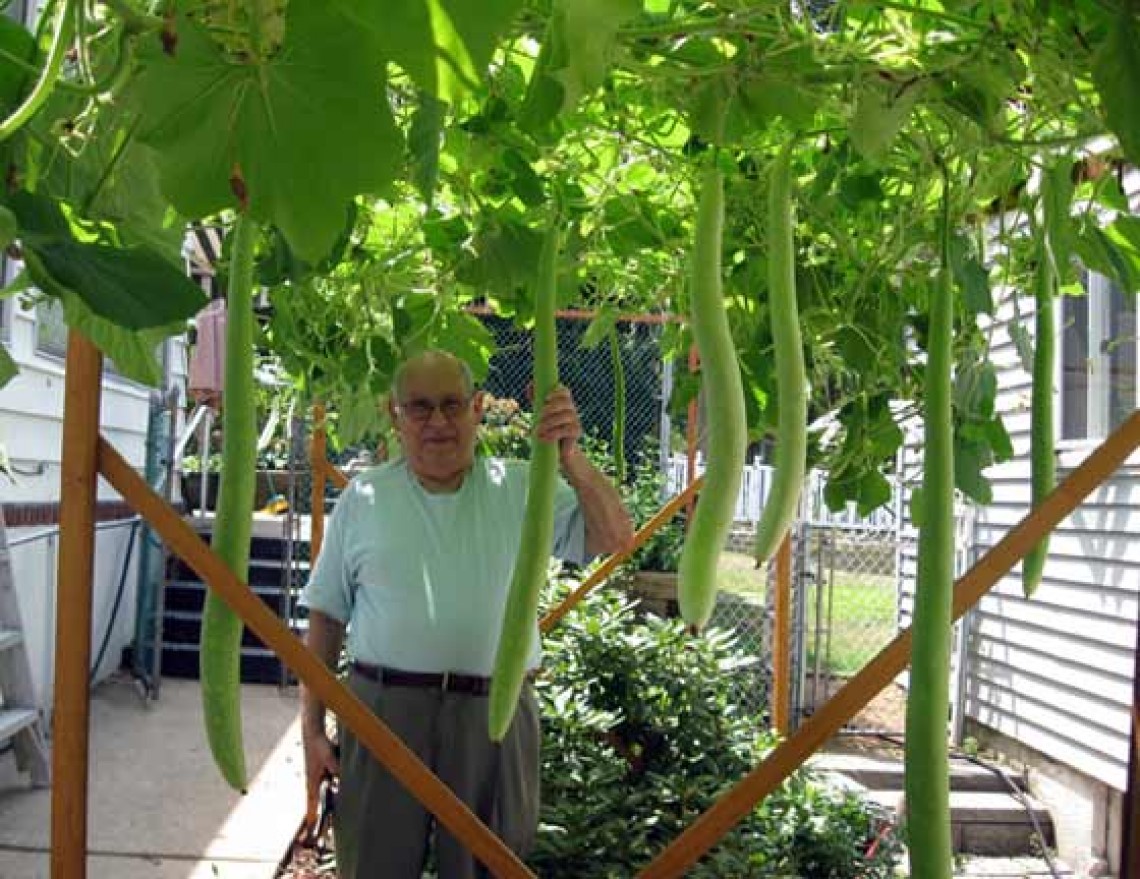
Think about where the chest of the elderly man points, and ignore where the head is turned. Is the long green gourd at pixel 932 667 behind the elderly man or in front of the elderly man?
in front

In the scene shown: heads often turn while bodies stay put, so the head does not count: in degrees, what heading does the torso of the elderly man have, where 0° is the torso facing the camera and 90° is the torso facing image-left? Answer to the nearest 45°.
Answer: approximately 0°

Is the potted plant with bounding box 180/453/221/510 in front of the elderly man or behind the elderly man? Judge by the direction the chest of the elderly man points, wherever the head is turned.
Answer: behind

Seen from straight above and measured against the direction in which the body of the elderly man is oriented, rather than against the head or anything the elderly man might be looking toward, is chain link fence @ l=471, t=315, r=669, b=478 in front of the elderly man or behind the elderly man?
behind

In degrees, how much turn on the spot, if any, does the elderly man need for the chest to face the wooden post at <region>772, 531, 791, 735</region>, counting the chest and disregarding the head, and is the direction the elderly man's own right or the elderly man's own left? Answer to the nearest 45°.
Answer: approximately 135° to the elderly man's own left

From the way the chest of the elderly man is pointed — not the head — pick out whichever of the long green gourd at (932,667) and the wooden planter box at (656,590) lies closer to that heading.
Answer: the long green gourd

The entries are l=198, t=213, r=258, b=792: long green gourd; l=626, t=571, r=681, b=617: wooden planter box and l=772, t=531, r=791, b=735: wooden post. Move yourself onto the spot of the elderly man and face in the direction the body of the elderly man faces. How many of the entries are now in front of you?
1

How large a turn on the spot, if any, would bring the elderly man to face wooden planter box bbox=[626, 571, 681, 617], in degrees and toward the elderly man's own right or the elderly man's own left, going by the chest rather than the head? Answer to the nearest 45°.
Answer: approximately 180°
